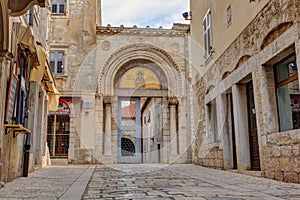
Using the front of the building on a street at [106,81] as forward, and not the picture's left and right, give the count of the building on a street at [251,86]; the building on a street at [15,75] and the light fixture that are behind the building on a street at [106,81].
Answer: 0

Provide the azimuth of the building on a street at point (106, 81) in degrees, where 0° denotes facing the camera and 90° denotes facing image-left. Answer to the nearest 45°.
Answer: approximately 0°

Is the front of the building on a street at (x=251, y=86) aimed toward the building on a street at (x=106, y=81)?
no

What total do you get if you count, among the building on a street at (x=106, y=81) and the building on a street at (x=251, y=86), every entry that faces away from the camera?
0

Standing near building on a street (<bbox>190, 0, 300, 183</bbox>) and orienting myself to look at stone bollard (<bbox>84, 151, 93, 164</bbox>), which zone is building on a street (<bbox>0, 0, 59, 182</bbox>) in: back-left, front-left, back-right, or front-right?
front-left

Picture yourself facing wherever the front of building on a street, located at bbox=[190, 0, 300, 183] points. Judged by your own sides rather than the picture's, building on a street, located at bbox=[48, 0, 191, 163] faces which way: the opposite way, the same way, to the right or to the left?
to the left

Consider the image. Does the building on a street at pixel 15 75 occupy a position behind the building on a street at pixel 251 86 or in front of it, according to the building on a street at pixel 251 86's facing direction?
in front

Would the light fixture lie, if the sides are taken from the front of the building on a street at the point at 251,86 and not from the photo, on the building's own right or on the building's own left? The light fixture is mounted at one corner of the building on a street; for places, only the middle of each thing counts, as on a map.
on the building's own right

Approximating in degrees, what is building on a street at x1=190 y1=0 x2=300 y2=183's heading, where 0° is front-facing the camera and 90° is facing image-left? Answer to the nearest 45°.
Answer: approximately 45°
